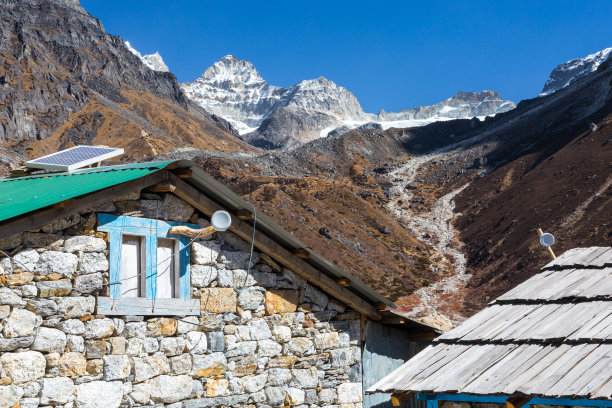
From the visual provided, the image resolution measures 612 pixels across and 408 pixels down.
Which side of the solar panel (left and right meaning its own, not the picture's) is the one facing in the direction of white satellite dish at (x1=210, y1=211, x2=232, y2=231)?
left

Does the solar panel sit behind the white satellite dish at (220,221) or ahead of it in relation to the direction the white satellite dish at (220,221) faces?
behind

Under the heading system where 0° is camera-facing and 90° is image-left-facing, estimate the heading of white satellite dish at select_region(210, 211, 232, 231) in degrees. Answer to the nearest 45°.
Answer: approximately 0°

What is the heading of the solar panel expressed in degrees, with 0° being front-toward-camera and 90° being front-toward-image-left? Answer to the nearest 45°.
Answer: approximately 45°
